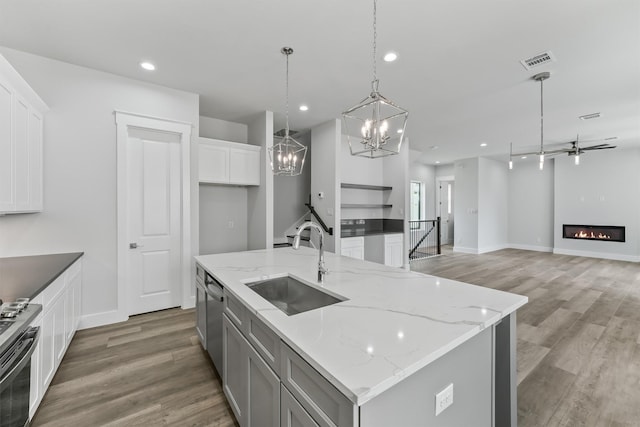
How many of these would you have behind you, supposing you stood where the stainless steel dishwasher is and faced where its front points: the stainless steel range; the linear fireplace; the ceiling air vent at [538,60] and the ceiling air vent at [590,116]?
3

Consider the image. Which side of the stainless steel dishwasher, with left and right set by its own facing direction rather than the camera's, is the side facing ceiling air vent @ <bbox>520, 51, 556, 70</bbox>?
back

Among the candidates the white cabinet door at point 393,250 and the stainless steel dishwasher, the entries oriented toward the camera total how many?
1

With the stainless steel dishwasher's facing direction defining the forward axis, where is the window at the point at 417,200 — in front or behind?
behind

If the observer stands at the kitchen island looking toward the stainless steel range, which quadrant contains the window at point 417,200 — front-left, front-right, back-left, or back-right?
back-right

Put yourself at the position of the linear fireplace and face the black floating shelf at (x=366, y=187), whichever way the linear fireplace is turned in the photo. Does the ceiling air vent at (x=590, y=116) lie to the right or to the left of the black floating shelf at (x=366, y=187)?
left

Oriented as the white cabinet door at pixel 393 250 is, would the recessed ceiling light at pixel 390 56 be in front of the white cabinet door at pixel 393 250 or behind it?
in front

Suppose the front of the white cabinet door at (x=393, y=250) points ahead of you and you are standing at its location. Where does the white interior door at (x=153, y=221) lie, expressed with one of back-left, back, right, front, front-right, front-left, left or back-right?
front-right

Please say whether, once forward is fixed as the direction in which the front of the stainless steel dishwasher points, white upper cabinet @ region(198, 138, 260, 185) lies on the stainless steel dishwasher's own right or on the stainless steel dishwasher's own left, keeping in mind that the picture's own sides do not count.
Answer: on the stainless steel dishwasher's own right

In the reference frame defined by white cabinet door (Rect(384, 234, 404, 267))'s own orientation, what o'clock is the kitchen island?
The kitchen island is roughly at 12 o'clock from the white cabinet door.

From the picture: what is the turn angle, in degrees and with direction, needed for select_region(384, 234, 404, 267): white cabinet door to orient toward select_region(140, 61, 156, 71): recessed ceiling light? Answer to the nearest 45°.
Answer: approximately 45° to its right

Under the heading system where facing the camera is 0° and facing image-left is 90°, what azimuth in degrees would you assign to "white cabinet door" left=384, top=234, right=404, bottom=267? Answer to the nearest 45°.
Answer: approximately 0°

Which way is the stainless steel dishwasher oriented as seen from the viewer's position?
to the viewer's left
